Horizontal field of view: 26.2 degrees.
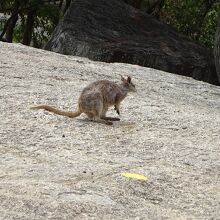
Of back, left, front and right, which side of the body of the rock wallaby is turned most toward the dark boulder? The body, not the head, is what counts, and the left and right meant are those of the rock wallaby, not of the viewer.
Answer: left

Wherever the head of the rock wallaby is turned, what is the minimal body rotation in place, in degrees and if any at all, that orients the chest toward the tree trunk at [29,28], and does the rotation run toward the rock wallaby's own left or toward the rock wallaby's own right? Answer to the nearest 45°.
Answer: approximately 90° to the rock wallaby's own left

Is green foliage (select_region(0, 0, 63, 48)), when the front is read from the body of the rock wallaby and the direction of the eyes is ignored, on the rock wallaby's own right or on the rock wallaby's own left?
on the rock wallaby's own left

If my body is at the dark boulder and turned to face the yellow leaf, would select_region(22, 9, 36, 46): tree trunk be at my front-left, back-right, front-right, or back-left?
back-right

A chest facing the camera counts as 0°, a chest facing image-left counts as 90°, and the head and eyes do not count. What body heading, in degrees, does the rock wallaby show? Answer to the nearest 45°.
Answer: approximately 270°

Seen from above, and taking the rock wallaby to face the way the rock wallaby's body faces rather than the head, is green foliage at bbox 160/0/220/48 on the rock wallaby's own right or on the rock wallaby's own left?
on the rock wallaby's own left

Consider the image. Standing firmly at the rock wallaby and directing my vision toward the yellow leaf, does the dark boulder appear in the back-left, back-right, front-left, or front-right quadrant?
back-left

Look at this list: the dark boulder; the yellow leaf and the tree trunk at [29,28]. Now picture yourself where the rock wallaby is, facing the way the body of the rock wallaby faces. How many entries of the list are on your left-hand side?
2

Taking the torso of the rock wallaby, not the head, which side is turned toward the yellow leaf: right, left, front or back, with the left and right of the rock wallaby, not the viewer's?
right

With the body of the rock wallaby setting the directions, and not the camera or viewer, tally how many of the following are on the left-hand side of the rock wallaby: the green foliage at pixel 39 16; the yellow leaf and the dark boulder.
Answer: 2
